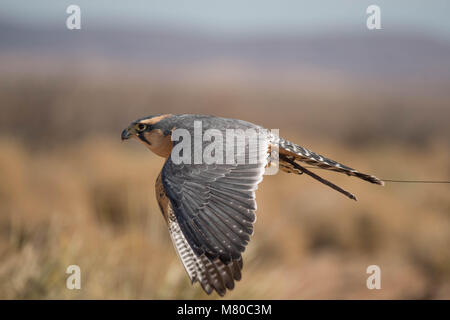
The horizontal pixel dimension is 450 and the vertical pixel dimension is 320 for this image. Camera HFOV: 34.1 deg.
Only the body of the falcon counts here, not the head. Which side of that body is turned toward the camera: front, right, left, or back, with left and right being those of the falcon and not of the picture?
left
